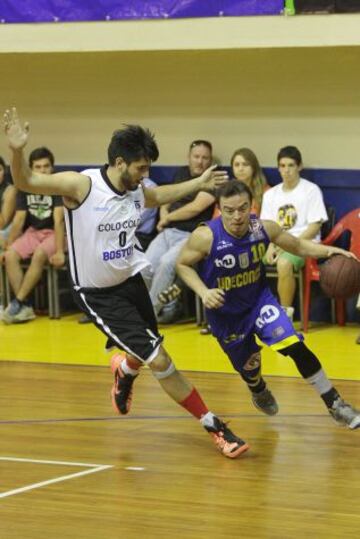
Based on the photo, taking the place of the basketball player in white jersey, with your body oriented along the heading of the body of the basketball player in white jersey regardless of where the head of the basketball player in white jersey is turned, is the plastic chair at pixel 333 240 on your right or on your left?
on your left

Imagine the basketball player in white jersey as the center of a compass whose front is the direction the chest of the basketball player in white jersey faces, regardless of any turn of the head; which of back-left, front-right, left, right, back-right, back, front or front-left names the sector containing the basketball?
left

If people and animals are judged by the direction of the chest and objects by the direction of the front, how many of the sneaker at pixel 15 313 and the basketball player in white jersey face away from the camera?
0

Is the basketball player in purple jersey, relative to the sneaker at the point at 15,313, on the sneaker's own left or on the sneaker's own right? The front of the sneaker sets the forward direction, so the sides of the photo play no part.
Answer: on the sneaker's own left

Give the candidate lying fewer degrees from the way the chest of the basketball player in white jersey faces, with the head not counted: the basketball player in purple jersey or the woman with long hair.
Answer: the basketball player in purple jersey

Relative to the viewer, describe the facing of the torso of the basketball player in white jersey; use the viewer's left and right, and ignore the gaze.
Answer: facing the viewer and to the right of the viewer
